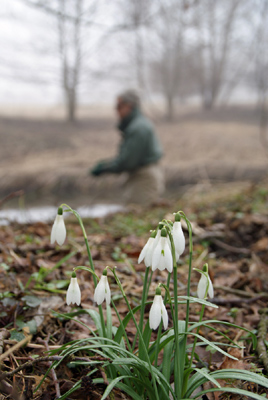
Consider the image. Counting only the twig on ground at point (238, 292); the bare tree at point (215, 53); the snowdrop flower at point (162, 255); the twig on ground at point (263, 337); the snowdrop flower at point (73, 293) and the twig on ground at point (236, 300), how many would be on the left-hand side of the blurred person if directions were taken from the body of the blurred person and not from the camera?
5

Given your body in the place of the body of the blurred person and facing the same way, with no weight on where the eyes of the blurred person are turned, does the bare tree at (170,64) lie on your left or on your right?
on your right

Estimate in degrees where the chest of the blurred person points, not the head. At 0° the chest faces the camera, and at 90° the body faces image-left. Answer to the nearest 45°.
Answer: approximately 90°

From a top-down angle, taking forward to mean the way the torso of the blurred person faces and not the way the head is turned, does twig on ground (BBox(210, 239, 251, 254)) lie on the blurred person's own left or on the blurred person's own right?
on the blurred person's own left

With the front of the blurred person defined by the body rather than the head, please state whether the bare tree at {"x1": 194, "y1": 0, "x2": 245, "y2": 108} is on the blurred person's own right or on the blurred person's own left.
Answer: on the blurred person's own right

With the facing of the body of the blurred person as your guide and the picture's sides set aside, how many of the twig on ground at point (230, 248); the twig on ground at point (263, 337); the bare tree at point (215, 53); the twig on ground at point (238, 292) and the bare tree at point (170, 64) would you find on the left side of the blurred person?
3

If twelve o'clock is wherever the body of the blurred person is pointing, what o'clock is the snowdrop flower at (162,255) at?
The snowdrop flower is roughly at 9 o'clock from the blurred person.

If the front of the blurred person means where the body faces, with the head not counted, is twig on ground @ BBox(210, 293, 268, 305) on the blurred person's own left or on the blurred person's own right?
on the blurred person's own left

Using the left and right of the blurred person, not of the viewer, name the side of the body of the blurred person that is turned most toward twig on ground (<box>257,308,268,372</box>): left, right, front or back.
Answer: left

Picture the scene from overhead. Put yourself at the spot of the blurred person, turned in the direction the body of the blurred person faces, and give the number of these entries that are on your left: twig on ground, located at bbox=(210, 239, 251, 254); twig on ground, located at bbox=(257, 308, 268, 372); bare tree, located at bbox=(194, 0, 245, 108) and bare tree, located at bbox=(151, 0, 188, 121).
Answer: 2
